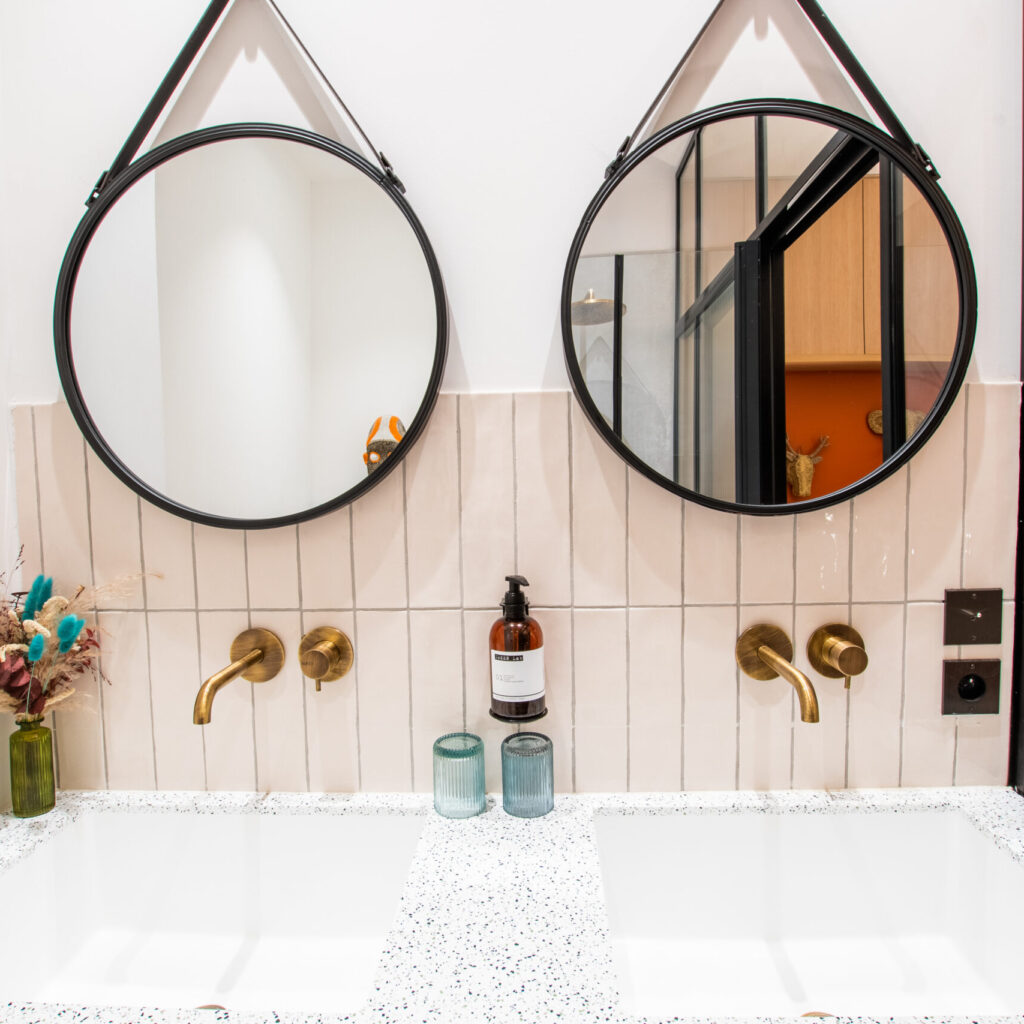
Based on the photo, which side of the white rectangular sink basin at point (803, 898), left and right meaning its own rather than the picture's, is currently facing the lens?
front

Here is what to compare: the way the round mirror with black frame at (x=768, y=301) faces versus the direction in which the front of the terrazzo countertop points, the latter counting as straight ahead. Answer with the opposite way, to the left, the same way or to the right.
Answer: the same way

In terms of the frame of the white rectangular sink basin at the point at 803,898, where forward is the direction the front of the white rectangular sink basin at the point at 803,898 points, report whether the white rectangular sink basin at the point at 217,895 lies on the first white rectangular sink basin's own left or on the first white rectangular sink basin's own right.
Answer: on the first white rectangular sink basin's own right

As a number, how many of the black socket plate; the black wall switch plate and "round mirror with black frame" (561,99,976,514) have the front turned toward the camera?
3

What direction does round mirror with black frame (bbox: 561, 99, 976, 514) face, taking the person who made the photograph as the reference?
facing the viewer

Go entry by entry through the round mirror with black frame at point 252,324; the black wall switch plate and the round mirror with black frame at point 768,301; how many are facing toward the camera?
3

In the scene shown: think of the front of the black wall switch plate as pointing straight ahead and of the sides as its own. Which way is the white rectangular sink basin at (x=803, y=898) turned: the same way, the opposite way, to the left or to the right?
the same way

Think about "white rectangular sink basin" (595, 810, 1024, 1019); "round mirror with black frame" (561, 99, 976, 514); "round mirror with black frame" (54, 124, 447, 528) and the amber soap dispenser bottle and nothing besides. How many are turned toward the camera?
4
